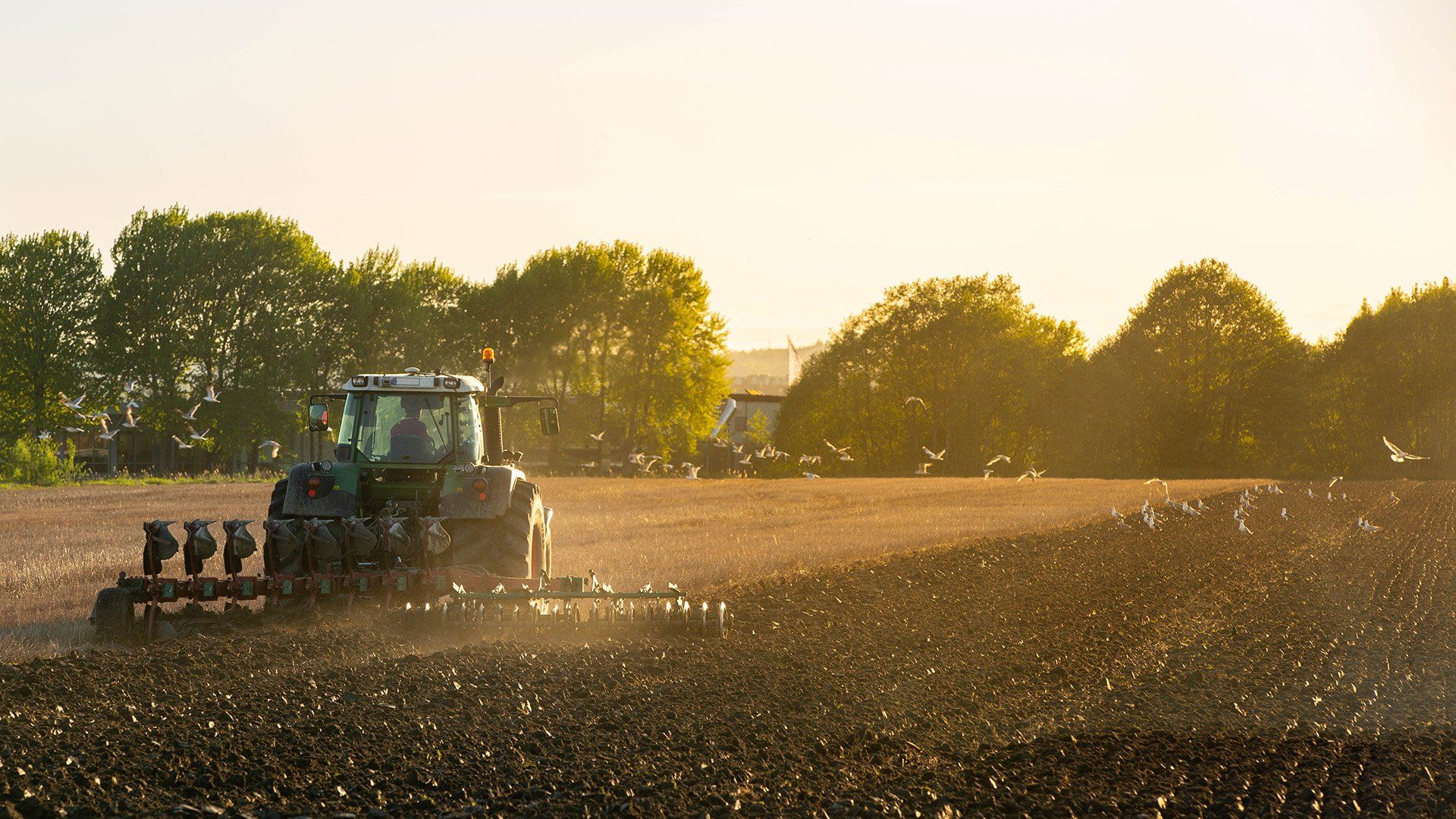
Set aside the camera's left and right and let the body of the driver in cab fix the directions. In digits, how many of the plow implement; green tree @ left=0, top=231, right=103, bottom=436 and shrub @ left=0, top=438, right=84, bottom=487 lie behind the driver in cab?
1

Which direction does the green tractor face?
away from the camera

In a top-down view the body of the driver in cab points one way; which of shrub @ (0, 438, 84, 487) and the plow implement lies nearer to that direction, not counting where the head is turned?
the shrub

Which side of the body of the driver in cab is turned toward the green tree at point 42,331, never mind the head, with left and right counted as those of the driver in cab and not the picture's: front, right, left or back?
front

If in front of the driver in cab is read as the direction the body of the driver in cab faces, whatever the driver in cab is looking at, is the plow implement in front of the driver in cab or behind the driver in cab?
behind

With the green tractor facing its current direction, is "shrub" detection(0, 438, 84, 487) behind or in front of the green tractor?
in front

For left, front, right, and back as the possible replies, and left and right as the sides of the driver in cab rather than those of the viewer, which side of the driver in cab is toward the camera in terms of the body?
back

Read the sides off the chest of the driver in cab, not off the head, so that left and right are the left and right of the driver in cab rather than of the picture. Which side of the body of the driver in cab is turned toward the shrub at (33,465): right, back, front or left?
front

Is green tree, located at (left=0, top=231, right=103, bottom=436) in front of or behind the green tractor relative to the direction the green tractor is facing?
in front

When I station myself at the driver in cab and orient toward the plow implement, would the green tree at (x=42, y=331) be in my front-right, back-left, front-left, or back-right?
back-right
